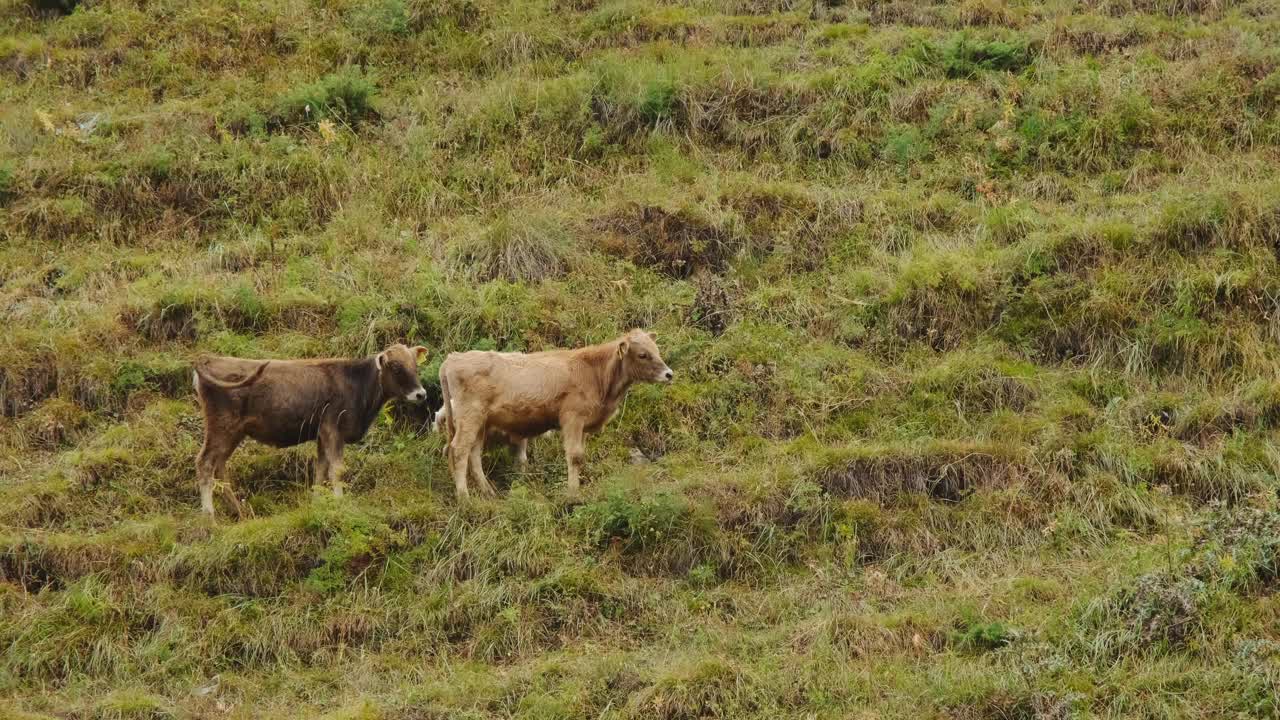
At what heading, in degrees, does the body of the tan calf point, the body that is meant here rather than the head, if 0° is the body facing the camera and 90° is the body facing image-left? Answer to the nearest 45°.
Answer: approximately 270°

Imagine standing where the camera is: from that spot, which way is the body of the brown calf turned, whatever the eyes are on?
to the viewer's right
